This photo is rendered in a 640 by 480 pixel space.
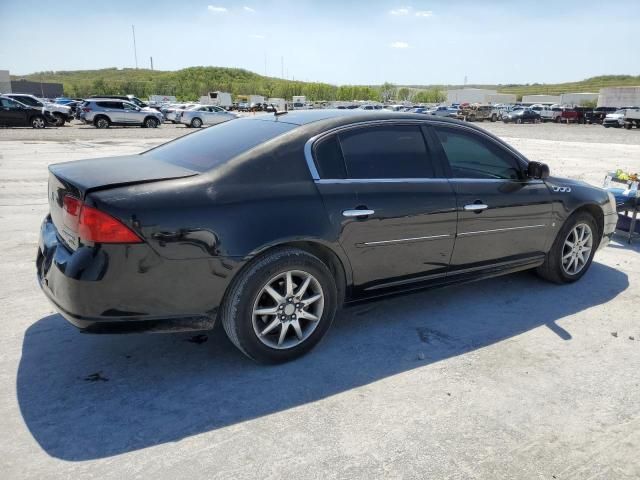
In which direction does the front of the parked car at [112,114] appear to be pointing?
to the viewer's right

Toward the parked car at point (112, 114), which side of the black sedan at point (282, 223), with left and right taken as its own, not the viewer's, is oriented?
left

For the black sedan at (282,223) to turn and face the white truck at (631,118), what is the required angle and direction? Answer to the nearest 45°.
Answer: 0° — it already faces it

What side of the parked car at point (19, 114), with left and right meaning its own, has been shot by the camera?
right
